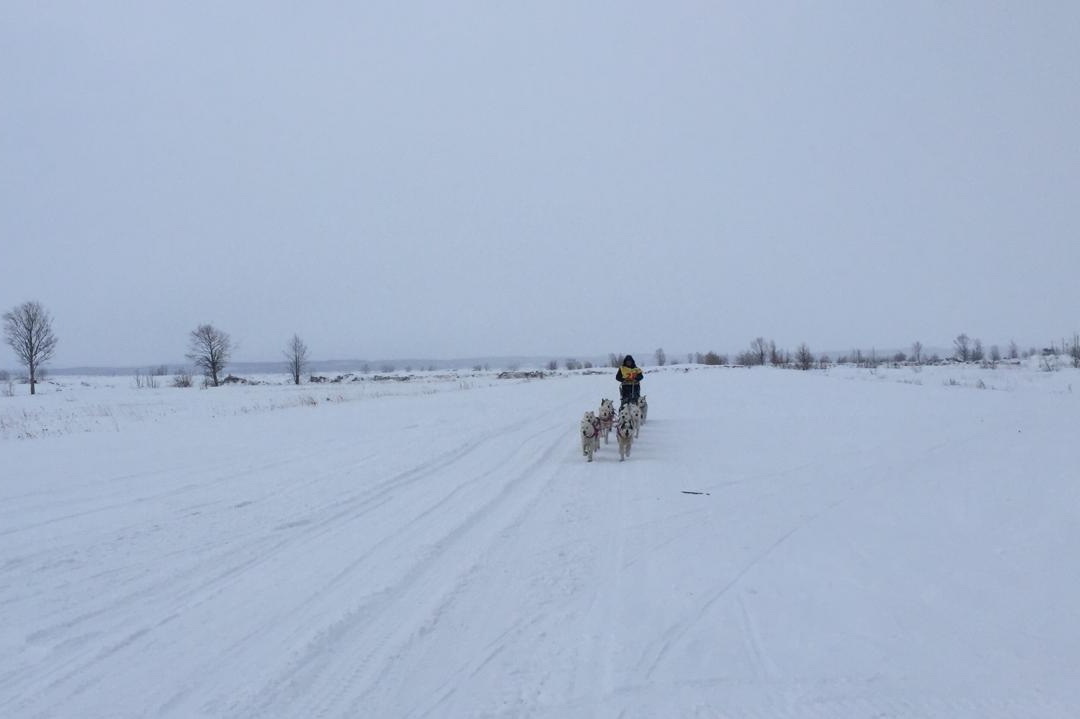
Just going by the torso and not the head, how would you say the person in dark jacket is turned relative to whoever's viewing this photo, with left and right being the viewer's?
facing the viewer

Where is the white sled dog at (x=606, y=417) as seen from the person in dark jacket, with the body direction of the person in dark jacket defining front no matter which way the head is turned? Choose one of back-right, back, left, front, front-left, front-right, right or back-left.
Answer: front

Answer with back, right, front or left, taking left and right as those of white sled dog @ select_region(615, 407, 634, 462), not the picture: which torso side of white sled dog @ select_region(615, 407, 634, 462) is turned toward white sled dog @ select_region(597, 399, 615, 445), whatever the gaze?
back

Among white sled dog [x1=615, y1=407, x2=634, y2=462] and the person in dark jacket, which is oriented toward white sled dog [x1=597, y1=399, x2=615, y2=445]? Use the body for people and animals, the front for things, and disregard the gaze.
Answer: the person in dark jacket

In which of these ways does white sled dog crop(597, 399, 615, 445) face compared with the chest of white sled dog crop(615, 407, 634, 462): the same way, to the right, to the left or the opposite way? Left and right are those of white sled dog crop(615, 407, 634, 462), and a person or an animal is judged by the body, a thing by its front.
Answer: the same way

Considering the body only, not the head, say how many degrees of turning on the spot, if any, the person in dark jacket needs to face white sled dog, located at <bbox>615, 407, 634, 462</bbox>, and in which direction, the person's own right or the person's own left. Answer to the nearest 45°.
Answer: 0° — they already face it

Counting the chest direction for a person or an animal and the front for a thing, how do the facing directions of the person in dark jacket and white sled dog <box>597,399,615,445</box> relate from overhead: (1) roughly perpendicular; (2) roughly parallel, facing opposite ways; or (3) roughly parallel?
roughly parallel

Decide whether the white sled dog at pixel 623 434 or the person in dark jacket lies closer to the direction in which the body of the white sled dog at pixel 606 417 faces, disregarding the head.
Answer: the white sled dog

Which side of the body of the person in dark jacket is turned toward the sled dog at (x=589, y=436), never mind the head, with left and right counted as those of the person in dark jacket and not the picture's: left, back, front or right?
front

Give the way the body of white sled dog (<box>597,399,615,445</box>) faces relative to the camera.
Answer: toward the camera

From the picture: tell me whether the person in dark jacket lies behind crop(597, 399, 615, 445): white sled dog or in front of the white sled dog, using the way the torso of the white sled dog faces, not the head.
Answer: behind

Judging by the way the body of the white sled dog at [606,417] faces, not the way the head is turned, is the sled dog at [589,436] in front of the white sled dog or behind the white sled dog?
in front

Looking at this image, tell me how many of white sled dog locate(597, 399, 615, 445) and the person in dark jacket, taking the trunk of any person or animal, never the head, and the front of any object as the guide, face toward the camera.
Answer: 2

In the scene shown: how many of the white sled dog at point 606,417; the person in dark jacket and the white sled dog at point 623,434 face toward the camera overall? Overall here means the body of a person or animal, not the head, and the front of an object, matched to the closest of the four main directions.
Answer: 3

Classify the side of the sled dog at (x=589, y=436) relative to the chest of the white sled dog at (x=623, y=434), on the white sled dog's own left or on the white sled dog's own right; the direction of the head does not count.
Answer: on the white sled dog's own right
